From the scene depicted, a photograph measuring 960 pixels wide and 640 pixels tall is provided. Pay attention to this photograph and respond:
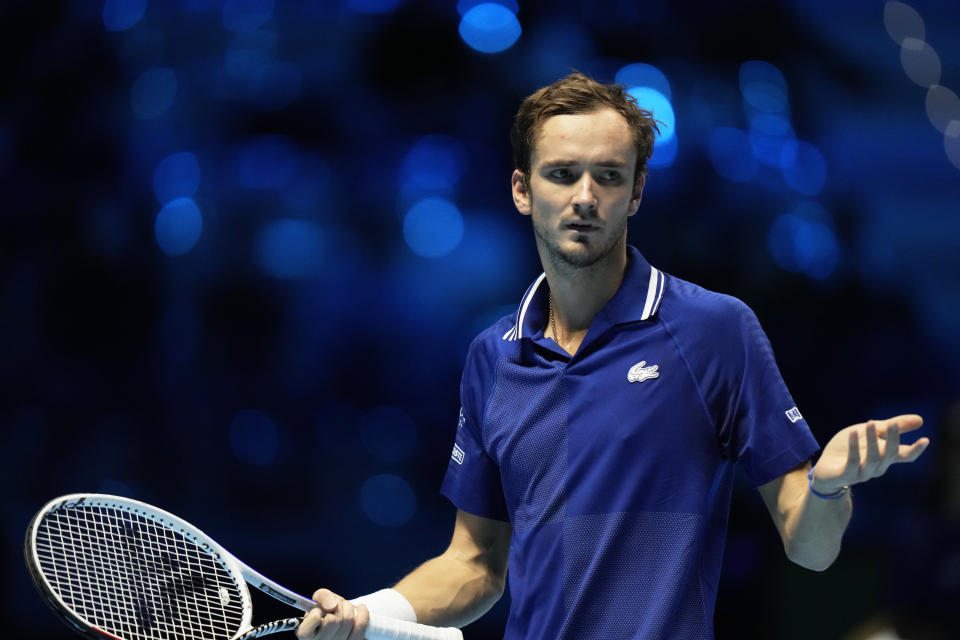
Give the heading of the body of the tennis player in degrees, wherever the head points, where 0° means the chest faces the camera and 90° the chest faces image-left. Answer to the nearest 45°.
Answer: approximately 45°
